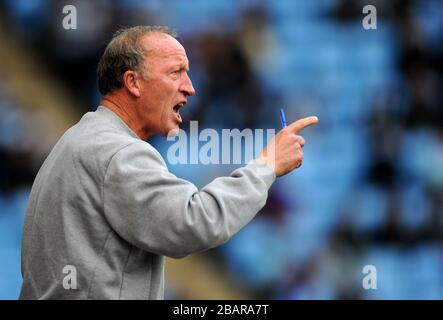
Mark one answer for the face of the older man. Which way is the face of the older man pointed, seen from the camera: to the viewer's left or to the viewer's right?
to the viewer's right

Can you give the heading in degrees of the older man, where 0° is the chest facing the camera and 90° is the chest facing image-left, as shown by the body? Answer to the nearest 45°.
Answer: approximately 270°
